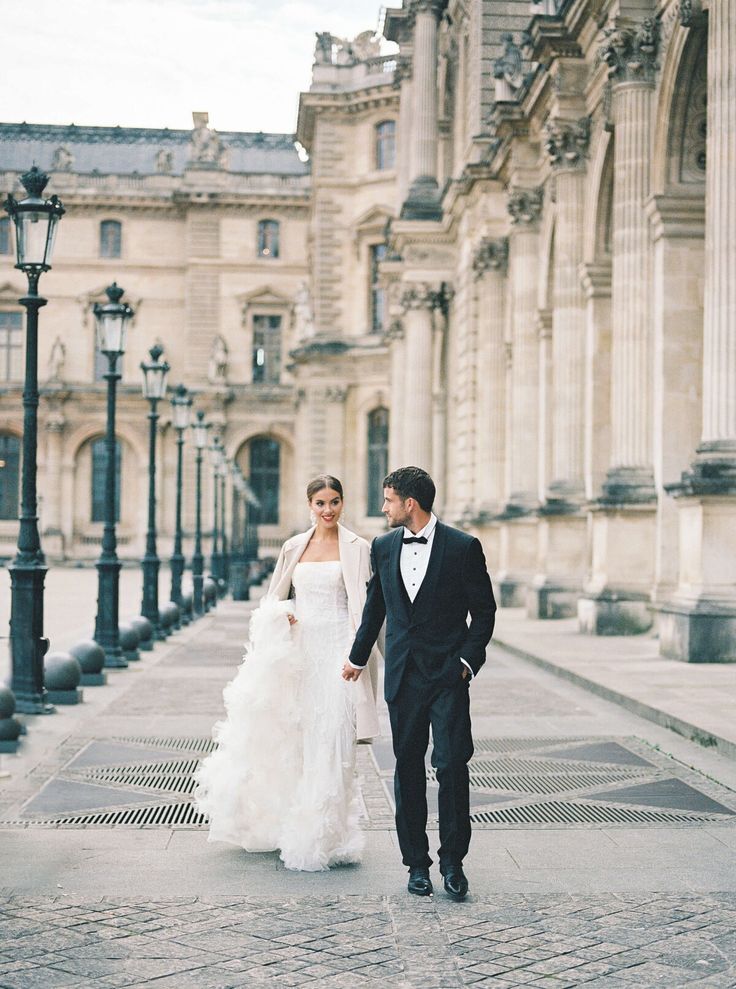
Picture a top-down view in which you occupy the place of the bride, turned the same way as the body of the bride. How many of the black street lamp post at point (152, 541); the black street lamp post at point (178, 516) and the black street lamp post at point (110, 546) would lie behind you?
3

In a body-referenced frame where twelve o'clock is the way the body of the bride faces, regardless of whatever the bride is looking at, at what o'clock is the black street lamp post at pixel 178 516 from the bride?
The black street lamp post is roughly at 6 o'clock from the bride.

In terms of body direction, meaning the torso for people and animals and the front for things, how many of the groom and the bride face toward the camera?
2

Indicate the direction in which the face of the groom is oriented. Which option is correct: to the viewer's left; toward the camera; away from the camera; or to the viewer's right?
to the viewer's left

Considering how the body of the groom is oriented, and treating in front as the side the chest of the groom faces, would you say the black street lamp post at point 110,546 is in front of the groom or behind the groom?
behind

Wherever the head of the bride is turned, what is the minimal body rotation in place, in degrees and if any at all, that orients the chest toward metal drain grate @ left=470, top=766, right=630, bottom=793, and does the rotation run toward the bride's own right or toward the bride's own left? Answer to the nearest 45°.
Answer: approximately 135° to the bride's own left
